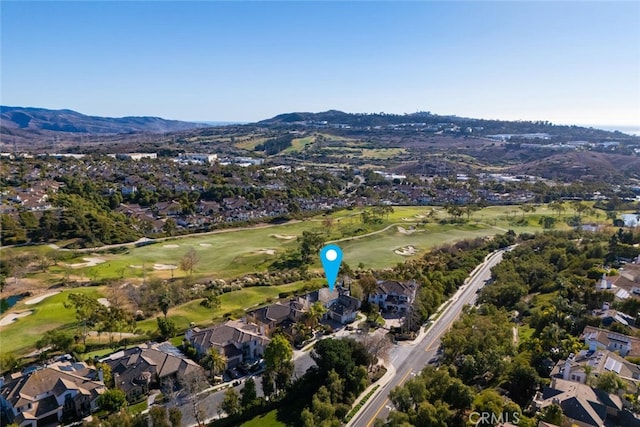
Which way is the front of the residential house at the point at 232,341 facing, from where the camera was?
facing the viewer and to the right of the viewer

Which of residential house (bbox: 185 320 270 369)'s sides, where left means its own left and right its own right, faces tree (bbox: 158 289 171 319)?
back

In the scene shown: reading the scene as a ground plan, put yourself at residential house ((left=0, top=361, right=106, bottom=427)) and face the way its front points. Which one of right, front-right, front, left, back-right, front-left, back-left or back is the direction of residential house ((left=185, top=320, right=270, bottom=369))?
front-left

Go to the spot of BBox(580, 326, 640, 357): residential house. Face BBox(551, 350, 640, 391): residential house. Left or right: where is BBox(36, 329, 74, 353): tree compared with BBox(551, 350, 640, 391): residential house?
right

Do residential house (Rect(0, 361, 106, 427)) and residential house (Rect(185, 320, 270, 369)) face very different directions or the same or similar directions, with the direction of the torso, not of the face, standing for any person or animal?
same or similar directions

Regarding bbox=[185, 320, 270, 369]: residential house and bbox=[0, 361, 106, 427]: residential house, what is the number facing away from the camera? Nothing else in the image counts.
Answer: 0

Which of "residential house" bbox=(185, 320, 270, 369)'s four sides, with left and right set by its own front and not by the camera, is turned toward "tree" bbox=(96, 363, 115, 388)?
right

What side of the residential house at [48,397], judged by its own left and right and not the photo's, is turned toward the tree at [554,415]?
front

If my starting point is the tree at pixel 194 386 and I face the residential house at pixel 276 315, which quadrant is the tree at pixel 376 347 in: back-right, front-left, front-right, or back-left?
front-right

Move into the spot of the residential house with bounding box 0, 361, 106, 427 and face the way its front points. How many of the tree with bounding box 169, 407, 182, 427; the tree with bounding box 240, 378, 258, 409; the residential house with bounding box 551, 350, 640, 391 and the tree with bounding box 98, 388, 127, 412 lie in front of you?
4

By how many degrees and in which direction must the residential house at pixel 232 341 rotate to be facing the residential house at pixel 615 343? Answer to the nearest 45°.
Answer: approximately 45° to its left

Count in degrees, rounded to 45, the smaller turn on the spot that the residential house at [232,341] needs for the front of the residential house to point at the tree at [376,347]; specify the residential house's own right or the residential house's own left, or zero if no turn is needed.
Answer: approximately 45° to the residential house's own left

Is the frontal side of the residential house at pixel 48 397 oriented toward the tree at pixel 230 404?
no

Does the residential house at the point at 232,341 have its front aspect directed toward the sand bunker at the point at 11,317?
no

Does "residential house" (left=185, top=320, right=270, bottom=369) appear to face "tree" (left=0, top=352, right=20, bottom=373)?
no
